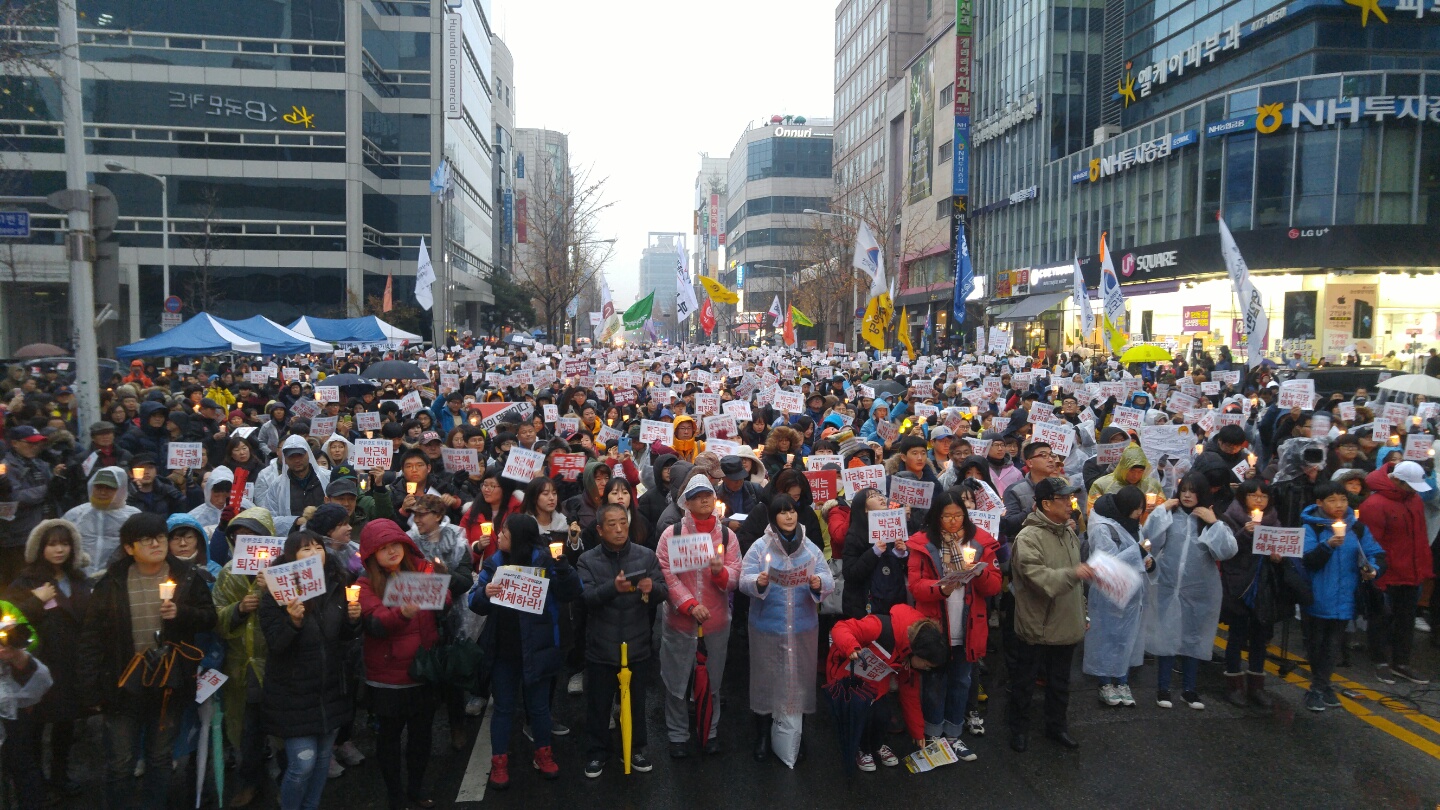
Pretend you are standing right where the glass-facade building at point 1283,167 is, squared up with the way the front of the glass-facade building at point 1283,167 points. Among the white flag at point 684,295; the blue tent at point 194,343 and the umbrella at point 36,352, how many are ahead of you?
3

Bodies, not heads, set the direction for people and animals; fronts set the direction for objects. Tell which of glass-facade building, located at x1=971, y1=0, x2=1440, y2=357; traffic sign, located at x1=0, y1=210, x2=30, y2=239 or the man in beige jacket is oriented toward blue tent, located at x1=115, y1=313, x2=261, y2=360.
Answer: the glass-facade building

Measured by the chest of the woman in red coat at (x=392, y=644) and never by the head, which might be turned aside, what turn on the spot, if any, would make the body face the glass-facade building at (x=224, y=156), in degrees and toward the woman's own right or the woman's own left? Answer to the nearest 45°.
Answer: approximately 135° to the woman's own left

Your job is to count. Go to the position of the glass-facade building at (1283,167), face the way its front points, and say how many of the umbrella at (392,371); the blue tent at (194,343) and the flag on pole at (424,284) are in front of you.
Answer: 3

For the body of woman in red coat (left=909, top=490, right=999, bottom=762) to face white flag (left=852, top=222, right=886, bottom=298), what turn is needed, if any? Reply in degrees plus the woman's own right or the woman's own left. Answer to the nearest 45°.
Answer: approximately 180°

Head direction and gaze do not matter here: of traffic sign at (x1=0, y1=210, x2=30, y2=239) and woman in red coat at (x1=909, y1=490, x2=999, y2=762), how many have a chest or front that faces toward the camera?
2

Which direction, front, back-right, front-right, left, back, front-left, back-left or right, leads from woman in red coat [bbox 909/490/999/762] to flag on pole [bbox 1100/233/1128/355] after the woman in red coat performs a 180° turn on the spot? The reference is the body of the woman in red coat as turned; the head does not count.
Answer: front

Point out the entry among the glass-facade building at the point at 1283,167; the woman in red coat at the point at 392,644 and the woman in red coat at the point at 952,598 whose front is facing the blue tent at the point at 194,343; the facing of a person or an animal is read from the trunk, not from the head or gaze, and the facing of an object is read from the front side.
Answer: the glass-facade building

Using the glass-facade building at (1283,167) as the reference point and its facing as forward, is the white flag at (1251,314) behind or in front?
in front

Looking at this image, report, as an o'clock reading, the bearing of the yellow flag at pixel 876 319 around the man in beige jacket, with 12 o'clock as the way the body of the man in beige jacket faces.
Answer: The yellow flag is roughly at 7 o'clock from the man in beige jacket.
